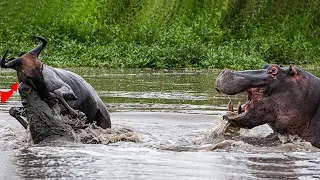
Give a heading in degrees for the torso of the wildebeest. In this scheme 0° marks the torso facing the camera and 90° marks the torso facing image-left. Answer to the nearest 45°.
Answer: approximately 45°

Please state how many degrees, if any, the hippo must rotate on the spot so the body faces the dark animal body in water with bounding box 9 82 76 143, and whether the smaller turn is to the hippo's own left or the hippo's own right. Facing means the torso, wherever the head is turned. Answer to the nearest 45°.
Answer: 0° — it already faces it

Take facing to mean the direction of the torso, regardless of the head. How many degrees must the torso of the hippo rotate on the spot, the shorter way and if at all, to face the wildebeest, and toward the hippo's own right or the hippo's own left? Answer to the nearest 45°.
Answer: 0° — it already faces it

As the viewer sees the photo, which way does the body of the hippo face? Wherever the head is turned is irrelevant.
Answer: to the viewer's left

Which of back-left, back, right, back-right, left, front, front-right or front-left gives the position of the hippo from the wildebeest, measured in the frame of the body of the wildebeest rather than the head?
back-left
